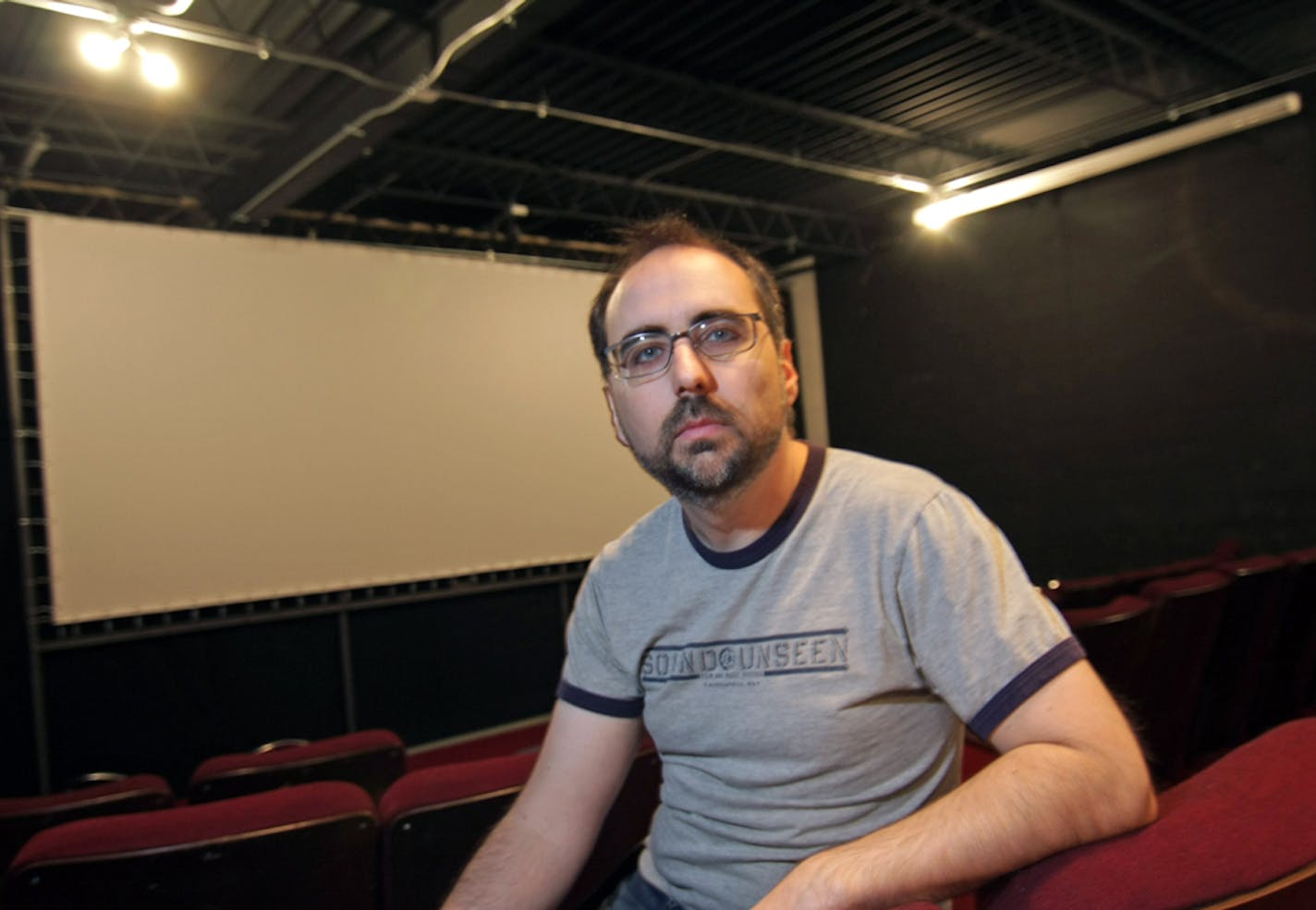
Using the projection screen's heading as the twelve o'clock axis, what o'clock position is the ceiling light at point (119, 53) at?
The ceiling light is roughly at 2 o'clock from the projection screen.

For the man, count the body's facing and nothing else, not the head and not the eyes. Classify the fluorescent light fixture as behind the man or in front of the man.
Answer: behind

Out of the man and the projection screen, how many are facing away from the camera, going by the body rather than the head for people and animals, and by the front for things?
0

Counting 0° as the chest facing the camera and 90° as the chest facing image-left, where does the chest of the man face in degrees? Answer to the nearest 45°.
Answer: approximately 45°

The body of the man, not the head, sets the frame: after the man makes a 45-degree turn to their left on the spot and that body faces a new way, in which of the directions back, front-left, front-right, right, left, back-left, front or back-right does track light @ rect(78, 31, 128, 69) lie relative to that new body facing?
back-right

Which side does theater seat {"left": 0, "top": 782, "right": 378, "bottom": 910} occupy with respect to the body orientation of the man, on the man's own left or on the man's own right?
on the man's own right

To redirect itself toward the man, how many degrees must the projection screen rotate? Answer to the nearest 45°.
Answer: approximately 45° to its right

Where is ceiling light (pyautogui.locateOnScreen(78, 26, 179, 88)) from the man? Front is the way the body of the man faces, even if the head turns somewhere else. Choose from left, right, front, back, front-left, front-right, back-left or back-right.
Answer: right

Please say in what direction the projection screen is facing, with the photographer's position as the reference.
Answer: facing the viewer and to the right of the viewer
